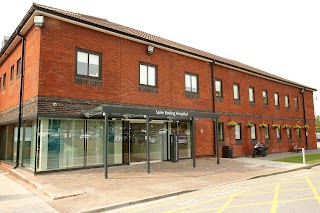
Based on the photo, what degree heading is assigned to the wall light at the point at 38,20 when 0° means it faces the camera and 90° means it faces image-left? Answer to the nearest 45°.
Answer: approximately 0°

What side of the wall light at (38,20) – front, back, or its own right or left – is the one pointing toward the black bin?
left
